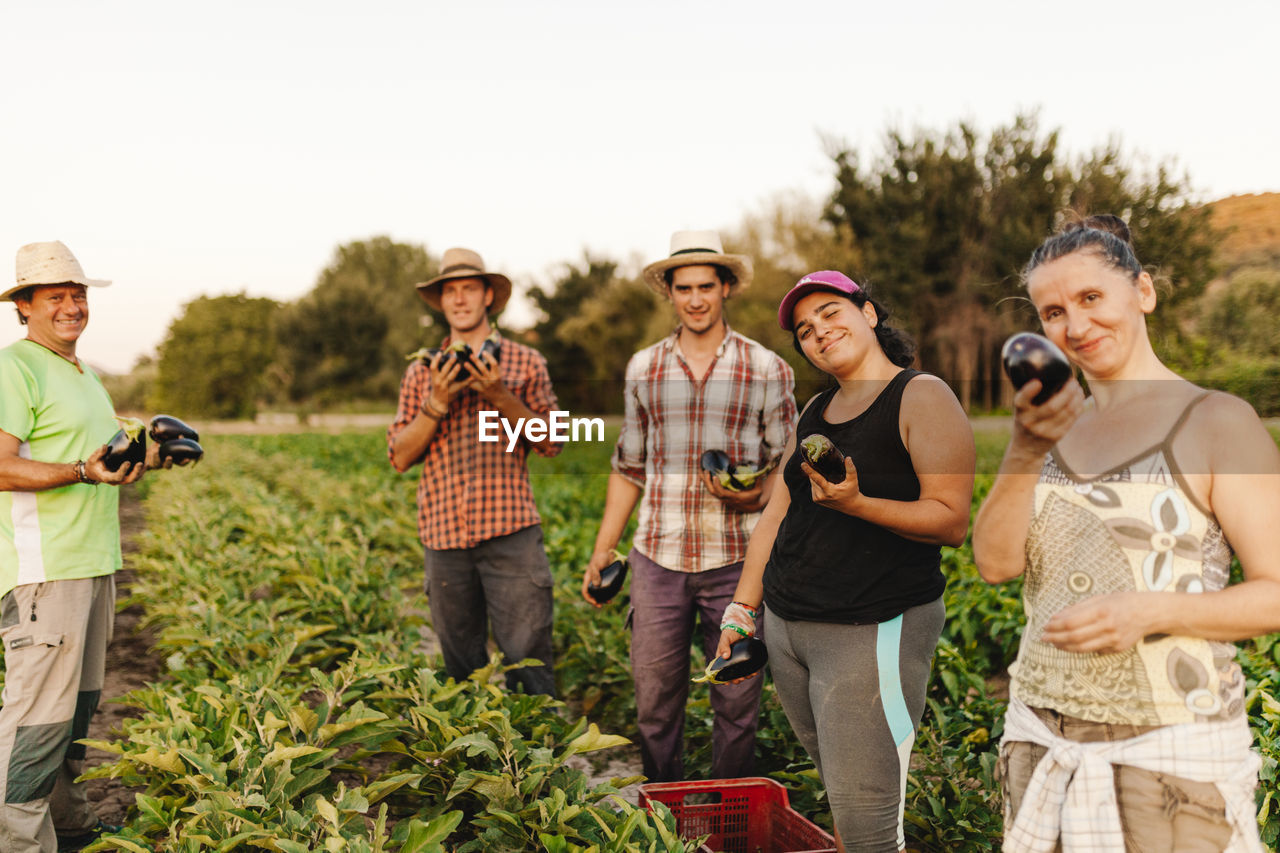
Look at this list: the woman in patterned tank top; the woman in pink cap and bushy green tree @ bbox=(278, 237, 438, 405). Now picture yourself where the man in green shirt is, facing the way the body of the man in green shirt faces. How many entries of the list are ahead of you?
2

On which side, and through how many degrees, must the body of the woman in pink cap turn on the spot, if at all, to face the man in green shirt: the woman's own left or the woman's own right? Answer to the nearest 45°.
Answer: approximately 45° to the woman's own right

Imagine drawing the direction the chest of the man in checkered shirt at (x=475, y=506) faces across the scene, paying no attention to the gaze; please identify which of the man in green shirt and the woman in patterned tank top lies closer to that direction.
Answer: the woman in patterned tank top

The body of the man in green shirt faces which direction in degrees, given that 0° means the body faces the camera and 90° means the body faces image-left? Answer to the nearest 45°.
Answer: approximately 315°

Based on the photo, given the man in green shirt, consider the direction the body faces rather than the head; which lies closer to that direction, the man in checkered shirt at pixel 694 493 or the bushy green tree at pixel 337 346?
the man in checkered shirt

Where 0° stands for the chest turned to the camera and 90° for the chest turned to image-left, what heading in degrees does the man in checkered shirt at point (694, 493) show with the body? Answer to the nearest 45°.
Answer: approximately 0°

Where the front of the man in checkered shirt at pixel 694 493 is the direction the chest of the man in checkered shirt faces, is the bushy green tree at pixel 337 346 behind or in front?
behind

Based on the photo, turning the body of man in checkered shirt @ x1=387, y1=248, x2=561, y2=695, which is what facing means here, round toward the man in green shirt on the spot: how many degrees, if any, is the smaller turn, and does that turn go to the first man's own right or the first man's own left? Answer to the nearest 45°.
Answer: approximately 45° to the first man's own right

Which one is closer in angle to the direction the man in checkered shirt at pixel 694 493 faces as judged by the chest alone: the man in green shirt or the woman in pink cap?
the woman in pink cap

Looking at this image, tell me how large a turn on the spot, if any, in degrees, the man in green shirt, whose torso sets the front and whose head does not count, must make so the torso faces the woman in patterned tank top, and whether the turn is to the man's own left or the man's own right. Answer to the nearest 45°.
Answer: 0° — they already face them
